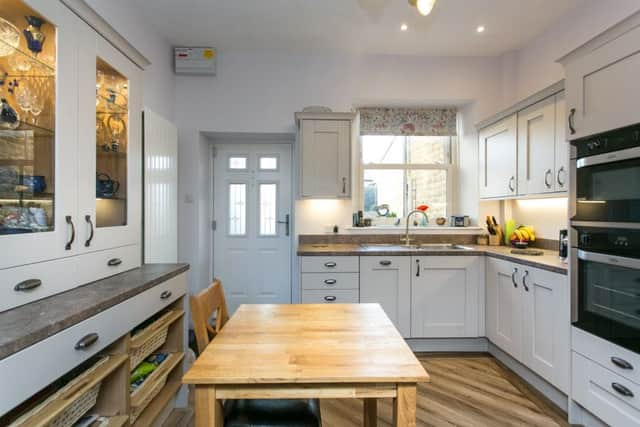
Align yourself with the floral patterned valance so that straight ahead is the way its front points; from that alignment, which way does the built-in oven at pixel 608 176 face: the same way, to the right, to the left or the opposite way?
to the right

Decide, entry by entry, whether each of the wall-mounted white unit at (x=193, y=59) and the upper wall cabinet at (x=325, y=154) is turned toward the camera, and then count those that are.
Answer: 2

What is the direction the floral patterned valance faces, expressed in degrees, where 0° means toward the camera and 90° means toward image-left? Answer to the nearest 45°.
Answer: approximately 0°

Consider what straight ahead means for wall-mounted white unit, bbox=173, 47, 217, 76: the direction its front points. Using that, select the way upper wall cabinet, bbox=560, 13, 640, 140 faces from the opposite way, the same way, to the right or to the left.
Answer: to the right

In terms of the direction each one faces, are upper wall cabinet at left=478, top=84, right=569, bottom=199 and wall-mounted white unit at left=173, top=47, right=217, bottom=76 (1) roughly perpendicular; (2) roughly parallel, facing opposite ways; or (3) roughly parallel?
roughly perpendicular

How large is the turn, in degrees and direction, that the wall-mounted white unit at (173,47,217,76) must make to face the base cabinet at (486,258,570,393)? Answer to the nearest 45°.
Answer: approximately 45° to its left

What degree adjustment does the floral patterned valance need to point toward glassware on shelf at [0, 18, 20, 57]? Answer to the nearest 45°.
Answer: approximately 45° to its right

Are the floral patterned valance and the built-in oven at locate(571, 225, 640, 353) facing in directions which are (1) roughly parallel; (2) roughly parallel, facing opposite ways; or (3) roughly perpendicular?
roughly perpendicular

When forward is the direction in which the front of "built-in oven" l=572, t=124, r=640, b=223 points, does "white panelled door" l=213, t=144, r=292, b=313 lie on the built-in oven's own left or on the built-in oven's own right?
on the built-in oven's own right

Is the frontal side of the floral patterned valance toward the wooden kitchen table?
yes

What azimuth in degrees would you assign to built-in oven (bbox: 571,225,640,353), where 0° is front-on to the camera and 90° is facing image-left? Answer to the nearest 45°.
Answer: approximately 45°

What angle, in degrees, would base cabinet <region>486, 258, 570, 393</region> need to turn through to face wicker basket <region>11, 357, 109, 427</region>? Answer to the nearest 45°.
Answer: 0° — it already faces it

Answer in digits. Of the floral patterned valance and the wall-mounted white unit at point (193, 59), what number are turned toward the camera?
2
